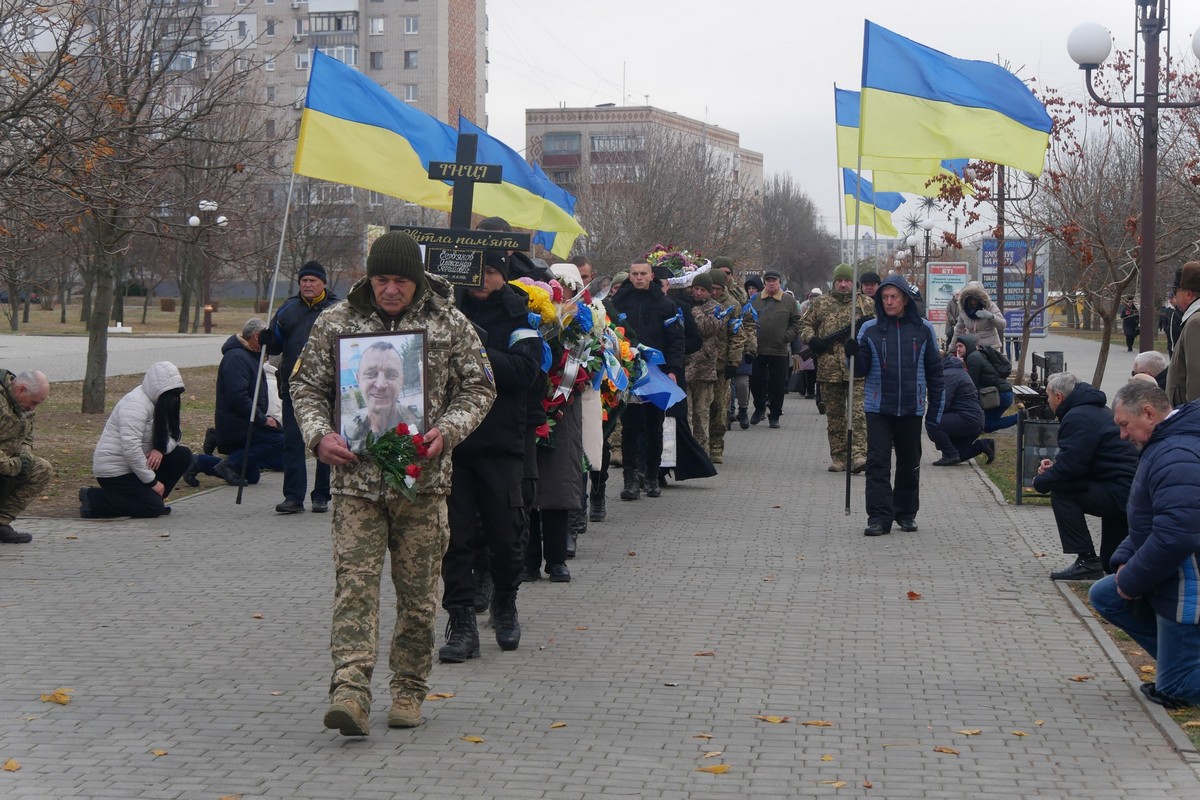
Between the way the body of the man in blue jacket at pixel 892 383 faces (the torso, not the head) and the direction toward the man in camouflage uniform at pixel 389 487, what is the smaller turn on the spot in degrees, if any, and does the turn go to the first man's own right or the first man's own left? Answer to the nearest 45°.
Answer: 0° — they already face them

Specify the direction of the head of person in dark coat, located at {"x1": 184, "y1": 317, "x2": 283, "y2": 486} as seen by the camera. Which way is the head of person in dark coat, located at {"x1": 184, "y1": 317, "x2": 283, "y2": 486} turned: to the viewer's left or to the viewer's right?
to the viewer's right

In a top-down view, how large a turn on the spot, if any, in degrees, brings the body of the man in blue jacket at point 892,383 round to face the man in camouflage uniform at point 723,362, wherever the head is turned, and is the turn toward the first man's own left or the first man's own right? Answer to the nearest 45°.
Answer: approximately 180°

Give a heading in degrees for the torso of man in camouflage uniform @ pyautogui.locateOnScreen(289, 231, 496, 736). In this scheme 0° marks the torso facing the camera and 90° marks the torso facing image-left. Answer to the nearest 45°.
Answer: approximately 0°

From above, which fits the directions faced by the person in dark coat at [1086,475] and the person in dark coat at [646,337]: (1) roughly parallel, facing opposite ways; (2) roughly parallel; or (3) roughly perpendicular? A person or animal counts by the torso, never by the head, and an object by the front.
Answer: roughly perpendicular

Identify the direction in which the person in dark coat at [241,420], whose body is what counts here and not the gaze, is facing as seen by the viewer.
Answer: to the viewer's right

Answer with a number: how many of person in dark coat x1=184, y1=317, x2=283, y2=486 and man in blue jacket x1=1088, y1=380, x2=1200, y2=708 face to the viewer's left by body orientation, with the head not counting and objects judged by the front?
1

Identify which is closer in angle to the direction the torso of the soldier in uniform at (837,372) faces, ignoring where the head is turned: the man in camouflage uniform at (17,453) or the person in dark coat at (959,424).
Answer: the man in camouflage uniform

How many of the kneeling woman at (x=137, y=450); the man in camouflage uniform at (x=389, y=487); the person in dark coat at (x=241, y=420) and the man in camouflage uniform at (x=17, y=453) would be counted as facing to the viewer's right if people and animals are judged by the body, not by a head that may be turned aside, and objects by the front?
3

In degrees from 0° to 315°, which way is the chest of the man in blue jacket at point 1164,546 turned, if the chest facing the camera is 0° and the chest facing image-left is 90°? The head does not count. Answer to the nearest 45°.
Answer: approximately 90°

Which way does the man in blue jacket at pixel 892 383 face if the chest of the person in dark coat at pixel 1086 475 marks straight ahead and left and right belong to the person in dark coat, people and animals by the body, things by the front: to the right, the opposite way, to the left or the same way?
to the left
